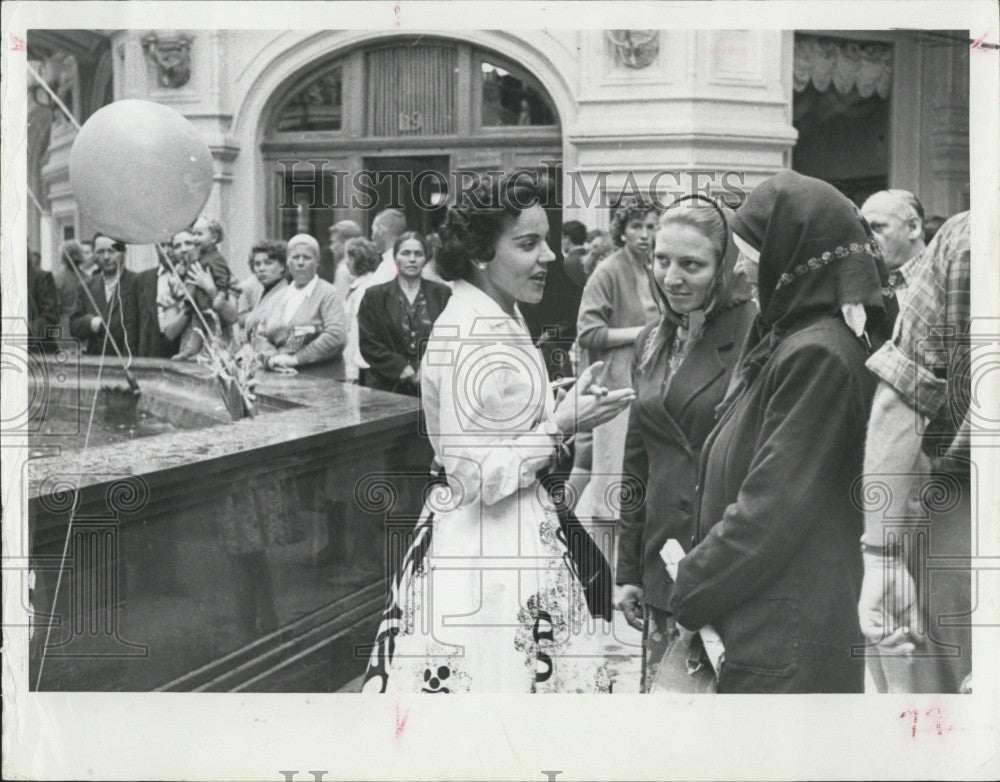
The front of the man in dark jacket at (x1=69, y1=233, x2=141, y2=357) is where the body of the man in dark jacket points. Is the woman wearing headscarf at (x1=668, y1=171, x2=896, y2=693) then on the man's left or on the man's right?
on the man's left

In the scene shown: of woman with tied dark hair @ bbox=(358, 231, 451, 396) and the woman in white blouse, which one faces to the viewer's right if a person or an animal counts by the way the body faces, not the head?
the woman in white blouse

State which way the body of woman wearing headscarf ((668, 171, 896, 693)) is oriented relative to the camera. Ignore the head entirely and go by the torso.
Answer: to the viewer's left

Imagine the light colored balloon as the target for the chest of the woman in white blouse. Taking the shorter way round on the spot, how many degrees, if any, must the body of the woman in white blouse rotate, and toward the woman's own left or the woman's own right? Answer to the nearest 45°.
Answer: approximately 180°

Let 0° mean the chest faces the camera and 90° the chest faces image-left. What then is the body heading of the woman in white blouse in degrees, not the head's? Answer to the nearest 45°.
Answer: approximately 270°

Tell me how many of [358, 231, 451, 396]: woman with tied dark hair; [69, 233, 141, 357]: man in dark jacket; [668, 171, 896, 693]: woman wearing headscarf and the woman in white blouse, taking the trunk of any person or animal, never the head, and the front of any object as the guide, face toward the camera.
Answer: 2

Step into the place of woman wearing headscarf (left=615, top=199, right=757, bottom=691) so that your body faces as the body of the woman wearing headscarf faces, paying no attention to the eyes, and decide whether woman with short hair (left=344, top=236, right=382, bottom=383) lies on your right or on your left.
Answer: on your right
